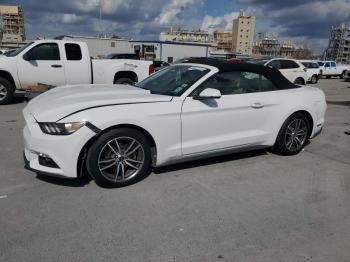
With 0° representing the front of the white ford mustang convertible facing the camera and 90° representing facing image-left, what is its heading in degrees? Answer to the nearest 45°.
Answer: approximately 45°

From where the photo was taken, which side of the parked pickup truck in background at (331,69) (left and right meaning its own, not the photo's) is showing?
left

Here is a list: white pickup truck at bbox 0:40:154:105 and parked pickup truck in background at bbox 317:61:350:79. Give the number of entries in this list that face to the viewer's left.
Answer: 2

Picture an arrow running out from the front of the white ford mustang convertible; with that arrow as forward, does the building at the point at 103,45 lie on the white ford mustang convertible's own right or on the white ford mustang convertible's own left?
on the white ford mustang convertible's own right

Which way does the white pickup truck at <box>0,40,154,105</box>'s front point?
to the viewer's left

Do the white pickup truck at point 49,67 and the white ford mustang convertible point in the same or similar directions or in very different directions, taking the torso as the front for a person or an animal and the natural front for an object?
same or similar directions
